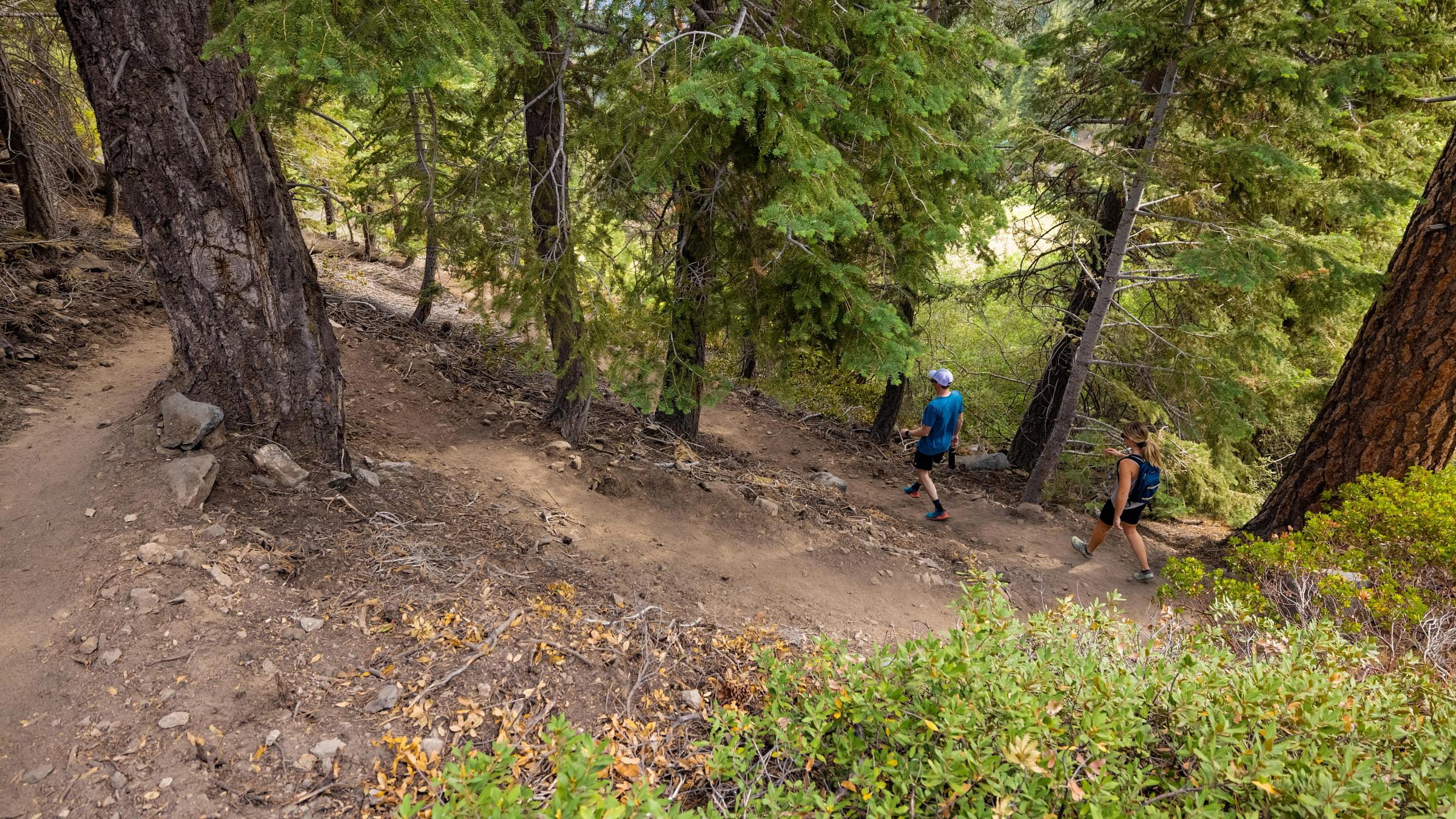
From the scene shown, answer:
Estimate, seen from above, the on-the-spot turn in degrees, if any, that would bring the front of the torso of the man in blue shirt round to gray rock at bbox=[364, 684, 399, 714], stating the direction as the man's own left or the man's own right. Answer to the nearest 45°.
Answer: approximately 135° to the man's own left

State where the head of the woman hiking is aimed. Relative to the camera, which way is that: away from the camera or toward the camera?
away from the camera

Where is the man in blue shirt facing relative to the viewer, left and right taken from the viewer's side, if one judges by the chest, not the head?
facing away from the viewer and to the left of the viewer

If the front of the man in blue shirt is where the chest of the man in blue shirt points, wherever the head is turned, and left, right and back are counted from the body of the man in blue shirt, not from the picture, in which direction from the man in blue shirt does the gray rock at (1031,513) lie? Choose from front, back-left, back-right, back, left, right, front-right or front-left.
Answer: right

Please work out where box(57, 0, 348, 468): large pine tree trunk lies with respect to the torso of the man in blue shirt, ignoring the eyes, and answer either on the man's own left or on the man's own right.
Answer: on the man's own left

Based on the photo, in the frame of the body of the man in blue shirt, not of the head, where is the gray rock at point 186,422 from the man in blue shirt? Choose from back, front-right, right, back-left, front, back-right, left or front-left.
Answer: left

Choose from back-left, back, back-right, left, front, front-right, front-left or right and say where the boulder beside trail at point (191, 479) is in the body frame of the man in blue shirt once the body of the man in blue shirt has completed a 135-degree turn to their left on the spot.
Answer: front-right

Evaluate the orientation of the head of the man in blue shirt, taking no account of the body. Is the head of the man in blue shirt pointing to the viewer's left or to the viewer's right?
to the viewer's left

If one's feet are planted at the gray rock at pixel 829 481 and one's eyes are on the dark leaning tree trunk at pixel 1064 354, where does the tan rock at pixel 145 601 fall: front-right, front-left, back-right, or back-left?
back-right

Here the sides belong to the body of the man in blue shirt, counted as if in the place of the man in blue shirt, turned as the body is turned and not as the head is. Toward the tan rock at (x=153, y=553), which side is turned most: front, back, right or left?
left

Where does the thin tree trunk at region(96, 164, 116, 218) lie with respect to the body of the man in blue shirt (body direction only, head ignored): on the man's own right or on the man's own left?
on the man's own left

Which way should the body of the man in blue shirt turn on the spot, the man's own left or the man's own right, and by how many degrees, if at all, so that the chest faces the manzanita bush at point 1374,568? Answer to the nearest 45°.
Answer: approximately 180°

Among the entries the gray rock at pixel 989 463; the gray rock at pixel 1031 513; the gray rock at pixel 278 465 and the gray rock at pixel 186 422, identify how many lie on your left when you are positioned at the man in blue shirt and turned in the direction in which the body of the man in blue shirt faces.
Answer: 2

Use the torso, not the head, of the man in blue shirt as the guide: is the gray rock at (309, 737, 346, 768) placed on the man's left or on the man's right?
on the man's left
